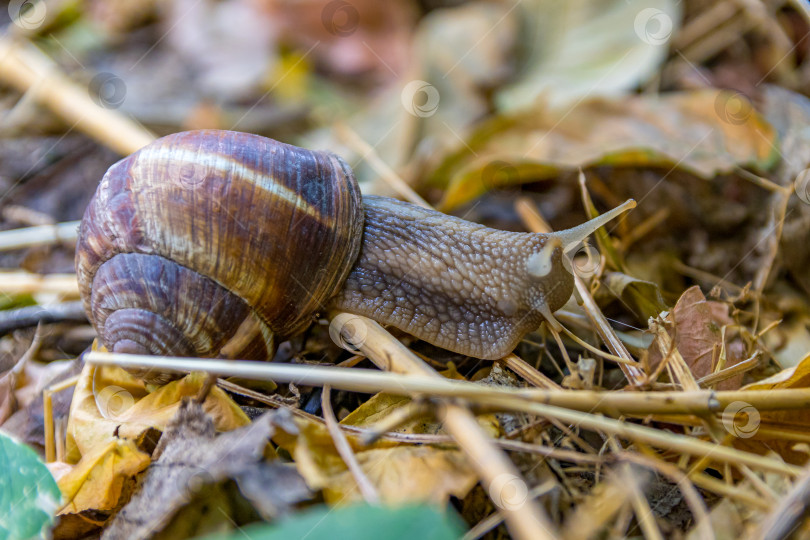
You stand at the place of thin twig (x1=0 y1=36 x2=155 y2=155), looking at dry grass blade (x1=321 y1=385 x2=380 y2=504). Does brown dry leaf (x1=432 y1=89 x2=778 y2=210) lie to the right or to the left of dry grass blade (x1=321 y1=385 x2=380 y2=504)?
left

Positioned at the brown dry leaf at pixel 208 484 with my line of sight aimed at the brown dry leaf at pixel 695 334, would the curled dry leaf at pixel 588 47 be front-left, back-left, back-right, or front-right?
front-left

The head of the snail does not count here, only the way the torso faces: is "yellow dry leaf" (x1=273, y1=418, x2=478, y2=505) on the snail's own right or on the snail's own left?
on the snail's own right

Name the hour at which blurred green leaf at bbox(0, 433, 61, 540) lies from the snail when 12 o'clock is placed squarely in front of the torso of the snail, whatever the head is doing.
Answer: The blurred green leaf is roughly at 4 o'clock from the snail.

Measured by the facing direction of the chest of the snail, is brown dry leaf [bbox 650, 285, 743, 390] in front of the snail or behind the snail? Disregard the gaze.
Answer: in front

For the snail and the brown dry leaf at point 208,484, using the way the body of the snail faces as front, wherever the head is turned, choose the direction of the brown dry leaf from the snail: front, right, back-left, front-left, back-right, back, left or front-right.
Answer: right

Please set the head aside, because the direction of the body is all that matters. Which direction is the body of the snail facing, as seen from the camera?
to the viewer's right

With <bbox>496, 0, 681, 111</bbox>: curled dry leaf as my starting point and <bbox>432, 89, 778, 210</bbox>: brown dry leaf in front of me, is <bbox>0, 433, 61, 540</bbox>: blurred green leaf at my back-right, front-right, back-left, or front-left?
front-right
